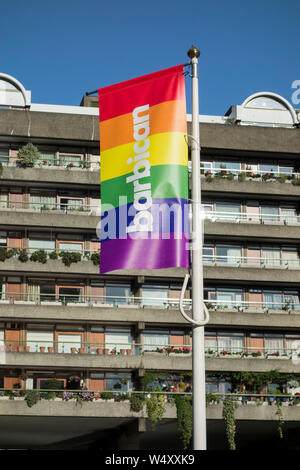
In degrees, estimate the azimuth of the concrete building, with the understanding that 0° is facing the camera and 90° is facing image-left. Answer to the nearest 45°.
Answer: approximately 0°

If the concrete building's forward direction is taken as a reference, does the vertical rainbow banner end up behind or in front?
in front

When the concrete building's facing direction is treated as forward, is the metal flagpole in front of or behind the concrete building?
in front
